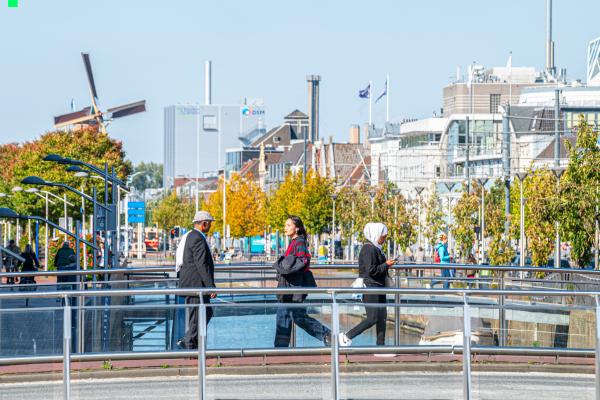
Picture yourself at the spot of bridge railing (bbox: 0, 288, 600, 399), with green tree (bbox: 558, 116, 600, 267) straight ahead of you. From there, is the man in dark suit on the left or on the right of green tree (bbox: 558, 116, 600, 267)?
left

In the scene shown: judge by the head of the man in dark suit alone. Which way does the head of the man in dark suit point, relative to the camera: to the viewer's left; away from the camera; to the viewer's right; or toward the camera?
to the viewer's right

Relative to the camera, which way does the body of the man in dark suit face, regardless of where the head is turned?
to the viewer's right

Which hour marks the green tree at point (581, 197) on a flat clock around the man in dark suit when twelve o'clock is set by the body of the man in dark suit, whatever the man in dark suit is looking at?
The green tree is roughly at 10 o'clock from the man in dark suit.
